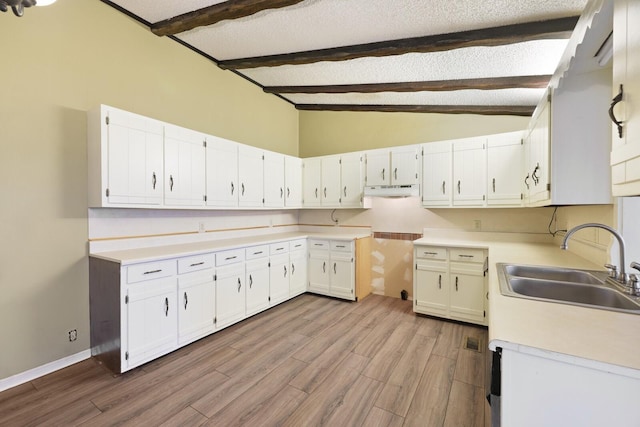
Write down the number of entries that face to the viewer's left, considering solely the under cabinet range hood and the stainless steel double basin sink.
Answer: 1

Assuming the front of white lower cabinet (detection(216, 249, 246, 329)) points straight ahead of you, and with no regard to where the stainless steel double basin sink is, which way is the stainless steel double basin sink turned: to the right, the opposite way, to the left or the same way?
the opposite way

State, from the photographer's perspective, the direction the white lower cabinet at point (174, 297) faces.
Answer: facing the viewer and to the right of the viewer

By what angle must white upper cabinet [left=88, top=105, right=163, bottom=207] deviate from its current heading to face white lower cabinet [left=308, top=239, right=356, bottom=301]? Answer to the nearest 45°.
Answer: approximately 45° to its left

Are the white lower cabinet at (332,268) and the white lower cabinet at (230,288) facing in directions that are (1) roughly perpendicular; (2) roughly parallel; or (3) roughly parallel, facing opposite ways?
roughly perpendicular

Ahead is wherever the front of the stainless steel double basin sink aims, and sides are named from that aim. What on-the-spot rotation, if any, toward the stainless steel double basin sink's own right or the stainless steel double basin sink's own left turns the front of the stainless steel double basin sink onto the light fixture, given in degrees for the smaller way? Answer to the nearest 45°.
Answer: approximately 45° to the stainless steel double basin sink's own left

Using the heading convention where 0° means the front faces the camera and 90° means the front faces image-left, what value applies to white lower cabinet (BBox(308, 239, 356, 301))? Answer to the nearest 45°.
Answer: approximately 45°

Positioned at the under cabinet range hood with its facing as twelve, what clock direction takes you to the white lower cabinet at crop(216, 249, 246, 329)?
The white lower cabinet is roughly at 2 o'clock from the under cabinet range hood.

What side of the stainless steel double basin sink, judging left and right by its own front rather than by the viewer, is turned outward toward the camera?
left
